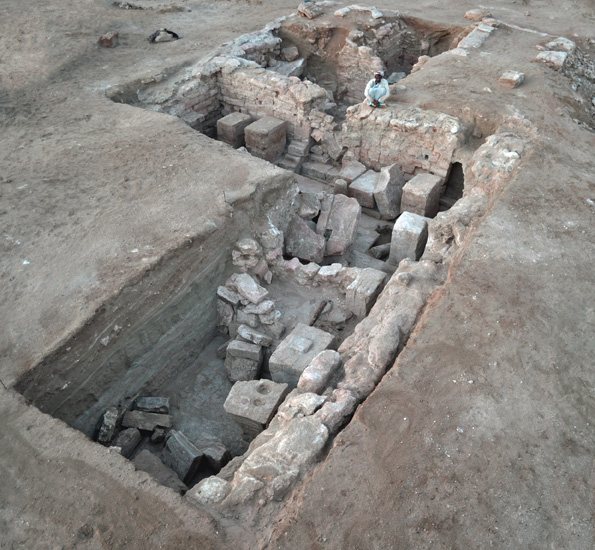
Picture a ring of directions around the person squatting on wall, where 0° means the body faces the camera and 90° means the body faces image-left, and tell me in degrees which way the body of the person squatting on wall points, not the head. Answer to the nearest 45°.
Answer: approximately 0°

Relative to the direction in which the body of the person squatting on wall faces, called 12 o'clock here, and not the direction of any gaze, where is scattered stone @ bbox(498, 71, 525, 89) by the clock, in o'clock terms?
The scattered stone is roughly at 8 o'clock from the person squatting on wall.

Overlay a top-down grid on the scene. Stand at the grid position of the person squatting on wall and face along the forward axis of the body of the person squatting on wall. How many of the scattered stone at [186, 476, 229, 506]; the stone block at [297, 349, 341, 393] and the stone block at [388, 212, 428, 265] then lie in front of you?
3

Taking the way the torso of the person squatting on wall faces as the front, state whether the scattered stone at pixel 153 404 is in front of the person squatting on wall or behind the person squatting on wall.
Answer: in front

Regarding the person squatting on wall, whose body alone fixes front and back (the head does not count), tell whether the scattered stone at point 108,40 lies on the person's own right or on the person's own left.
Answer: on the person's own right

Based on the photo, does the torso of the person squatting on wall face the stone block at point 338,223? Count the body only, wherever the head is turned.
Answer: yes

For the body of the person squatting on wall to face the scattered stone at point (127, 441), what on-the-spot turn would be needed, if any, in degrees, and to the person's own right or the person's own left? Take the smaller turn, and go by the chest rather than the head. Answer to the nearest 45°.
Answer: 0° — they already face it

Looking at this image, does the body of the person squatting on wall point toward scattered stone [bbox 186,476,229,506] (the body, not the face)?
yes

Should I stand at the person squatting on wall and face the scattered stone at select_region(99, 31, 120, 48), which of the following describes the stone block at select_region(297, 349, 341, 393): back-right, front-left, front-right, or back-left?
back-left

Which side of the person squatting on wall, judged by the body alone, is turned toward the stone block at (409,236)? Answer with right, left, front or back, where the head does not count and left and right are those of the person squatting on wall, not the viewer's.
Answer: front

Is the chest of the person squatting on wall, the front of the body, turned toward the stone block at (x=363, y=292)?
yes

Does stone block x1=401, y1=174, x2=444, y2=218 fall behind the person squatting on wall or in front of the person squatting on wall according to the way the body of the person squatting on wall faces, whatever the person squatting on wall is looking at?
in front

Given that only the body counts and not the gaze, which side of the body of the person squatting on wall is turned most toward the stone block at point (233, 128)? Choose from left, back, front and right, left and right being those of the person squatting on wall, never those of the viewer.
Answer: right

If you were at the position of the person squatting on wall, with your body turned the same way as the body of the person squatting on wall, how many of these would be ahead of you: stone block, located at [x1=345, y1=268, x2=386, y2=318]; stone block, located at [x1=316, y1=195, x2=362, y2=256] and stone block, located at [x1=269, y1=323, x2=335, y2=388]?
3
